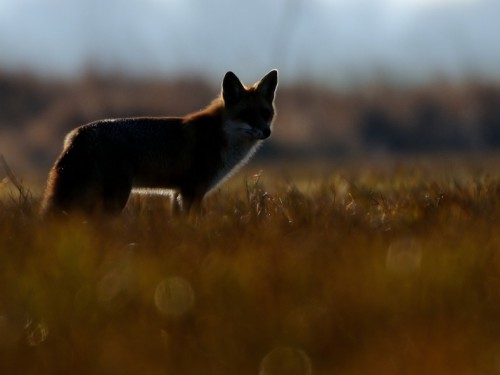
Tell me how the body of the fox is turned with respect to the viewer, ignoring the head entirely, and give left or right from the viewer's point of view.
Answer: facing to the right of the viewer
